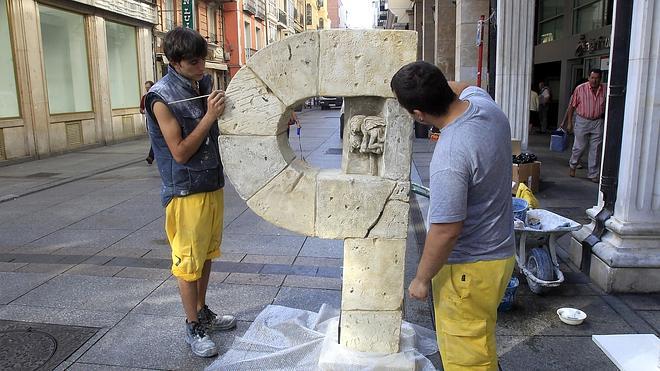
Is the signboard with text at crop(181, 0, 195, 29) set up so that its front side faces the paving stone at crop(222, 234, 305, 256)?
yes

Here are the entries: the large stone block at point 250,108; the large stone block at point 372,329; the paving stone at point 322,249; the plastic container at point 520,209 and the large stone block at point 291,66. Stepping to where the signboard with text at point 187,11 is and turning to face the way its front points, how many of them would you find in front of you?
5

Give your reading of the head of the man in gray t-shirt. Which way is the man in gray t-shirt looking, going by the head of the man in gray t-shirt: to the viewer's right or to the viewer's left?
to the viewer's left

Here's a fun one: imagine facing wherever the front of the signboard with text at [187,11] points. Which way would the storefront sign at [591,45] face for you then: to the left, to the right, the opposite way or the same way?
to the right

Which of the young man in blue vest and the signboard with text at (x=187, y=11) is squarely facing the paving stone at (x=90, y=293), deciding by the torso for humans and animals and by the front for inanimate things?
the signboard with text

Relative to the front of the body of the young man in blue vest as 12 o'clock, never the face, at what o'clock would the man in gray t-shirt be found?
The man in gray t-shirt is roughly at 12 o'clock from the young man in blue vest.

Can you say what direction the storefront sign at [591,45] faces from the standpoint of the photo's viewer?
facing the viewer and to the left of the viewer

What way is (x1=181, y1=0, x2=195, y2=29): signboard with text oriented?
toward the camera

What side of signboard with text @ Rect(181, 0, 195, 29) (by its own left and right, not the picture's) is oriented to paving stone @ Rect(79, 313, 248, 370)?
front

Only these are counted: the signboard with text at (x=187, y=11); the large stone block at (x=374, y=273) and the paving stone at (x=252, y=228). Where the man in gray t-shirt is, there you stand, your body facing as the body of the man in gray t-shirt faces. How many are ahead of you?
3

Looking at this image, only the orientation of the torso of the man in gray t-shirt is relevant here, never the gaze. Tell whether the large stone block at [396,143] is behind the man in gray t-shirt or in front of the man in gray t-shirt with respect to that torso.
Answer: in front

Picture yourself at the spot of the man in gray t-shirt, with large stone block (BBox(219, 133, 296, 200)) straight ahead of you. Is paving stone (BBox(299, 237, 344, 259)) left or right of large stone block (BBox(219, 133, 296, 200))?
right

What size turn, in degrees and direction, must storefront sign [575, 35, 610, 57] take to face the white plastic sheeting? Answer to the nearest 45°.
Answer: approximately 45° to its left

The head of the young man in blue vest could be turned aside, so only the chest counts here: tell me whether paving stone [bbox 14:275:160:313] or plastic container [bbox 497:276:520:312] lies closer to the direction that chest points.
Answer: the plastic container

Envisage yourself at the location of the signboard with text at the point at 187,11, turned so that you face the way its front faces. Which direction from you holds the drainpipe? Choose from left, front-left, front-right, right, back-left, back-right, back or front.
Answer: front

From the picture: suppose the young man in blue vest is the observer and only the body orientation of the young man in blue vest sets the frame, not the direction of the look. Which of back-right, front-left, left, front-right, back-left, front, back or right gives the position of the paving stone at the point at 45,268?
back

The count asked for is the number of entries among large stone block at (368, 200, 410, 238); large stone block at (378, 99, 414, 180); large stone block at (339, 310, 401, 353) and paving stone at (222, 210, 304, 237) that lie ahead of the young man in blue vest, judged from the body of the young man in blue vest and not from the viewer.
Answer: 3
